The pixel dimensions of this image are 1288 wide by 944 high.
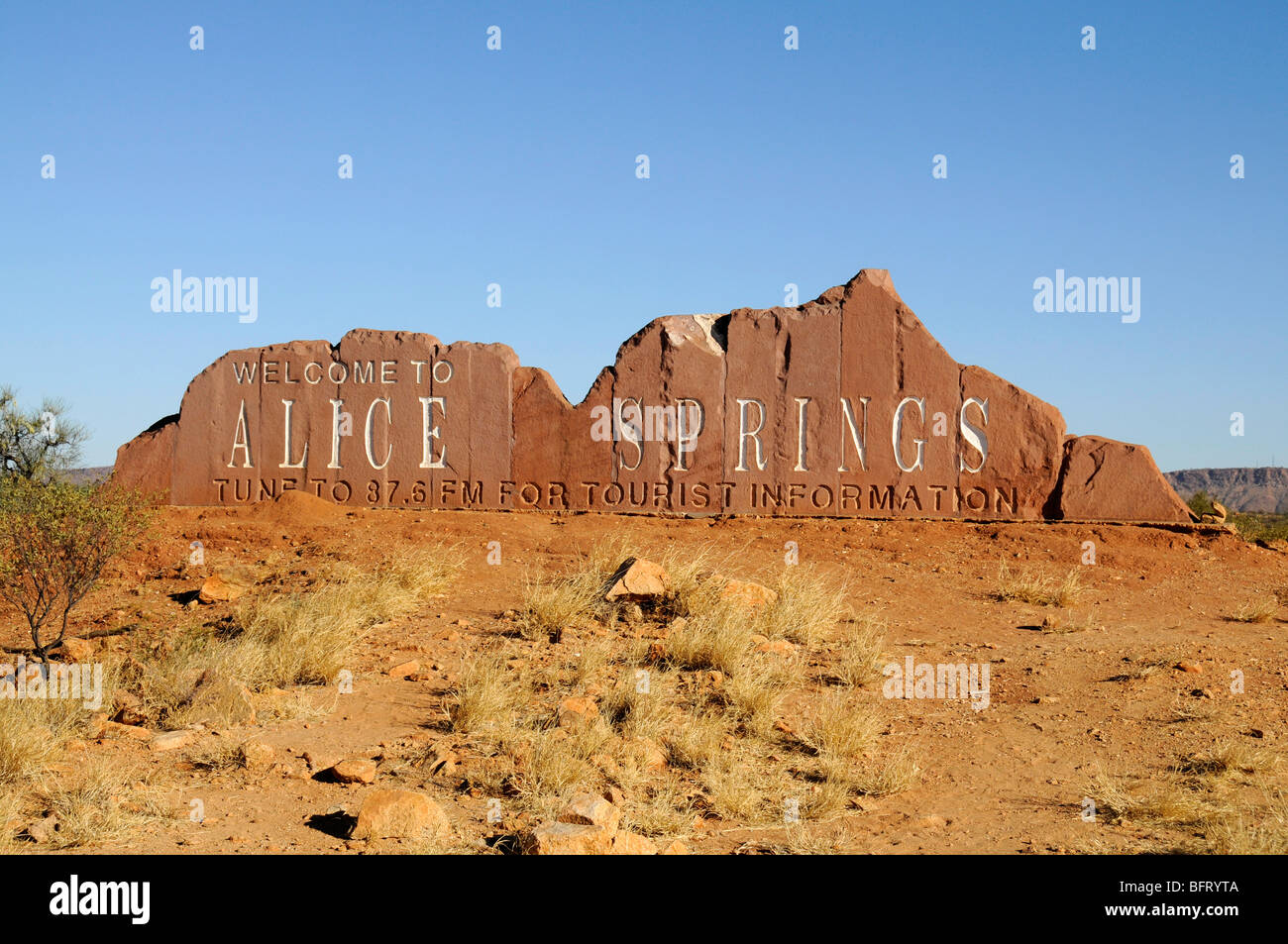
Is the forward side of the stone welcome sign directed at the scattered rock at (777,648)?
yes

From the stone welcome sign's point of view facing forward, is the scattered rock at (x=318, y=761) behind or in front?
in front

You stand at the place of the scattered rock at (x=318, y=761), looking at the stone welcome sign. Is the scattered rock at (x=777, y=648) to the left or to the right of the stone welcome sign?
right

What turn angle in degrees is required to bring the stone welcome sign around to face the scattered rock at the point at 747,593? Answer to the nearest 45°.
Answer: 0° — it already faces it

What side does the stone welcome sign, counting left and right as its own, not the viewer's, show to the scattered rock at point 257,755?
front

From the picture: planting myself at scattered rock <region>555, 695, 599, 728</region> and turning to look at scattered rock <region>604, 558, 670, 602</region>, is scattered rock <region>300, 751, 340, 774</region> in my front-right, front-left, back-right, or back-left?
back-left

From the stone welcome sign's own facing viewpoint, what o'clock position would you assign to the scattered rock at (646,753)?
The scattered rock is roughly at 12 o'clock from the stone welcome sign.

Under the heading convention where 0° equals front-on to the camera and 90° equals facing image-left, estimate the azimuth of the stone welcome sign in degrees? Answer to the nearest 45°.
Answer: approximately 0°

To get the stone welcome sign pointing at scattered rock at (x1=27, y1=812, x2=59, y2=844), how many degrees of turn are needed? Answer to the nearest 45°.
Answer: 0° — it already faces it

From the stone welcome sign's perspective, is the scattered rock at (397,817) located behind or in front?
in front

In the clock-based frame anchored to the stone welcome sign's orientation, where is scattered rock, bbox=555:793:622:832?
The scattered rock is roughly at 12 o'clock from the stone welcome sign.

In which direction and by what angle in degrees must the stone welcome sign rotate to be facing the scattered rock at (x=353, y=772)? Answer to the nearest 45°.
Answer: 0° — it already faces it
